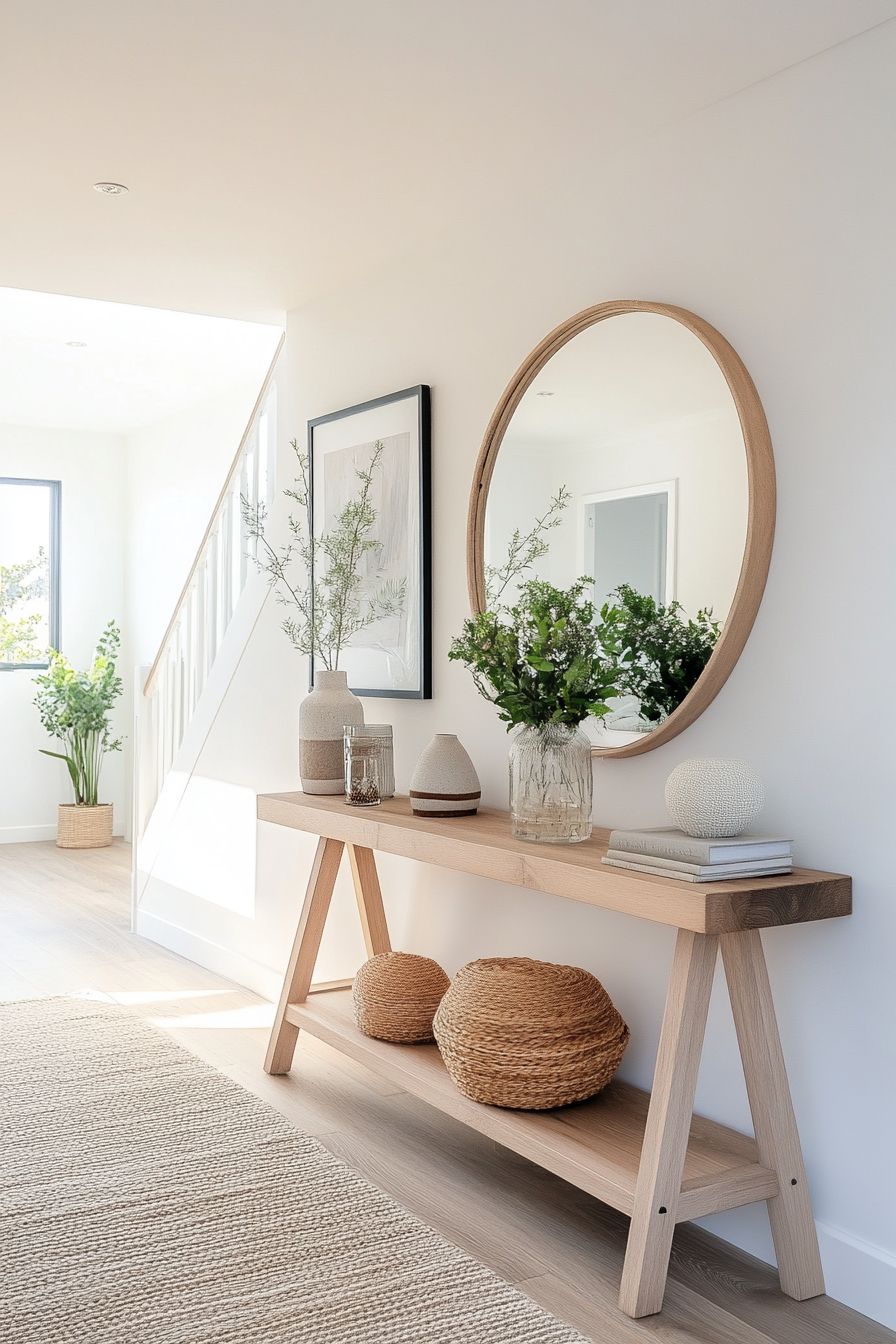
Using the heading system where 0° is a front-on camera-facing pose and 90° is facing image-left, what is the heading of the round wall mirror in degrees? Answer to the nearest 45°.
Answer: approximately 45°

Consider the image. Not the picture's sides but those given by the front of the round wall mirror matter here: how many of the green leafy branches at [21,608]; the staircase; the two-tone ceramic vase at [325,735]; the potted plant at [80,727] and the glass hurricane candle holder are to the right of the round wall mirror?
5

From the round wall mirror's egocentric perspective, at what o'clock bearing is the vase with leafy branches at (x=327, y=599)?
The vase with leafy branches is roughly at 3 o'clock from the round wall mirror.

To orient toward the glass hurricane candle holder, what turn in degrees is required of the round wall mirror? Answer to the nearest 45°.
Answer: approximately 90° to its right

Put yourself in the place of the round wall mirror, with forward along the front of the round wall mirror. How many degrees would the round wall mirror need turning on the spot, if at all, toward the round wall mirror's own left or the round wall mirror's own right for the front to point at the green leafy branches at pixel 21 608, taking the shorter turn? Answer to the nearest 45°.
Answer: approximately 90° to the round wall mirror's own right

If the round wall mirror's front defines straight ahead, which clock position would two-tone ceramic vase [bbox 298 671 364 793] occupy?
The two-tone ceramic vase is roughly at 3 o'clock from the round wall mirror.
